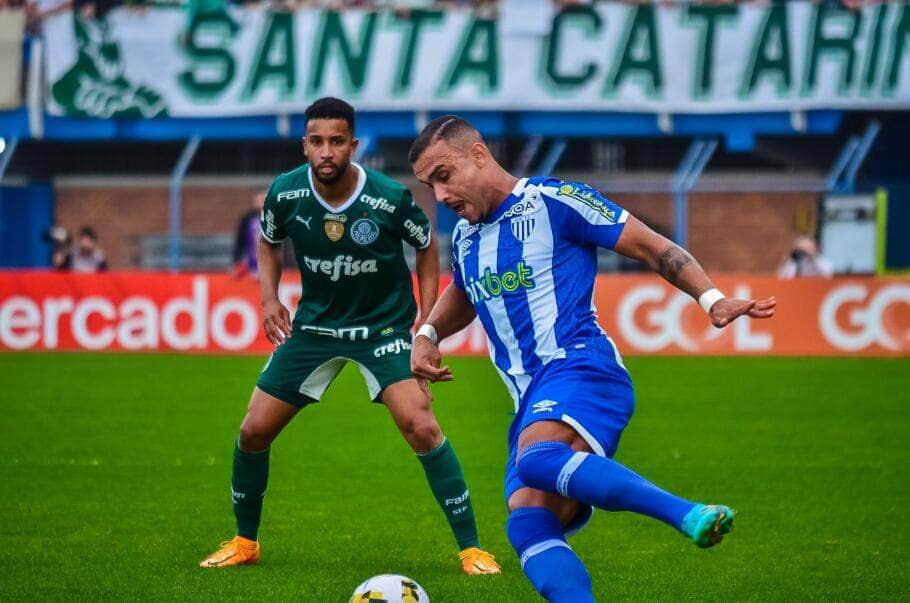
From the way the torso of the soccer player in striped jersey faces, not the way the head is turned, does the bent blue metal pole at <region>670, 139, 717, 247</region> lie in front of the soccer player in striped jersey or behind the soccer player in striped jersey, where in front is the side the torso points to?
behind

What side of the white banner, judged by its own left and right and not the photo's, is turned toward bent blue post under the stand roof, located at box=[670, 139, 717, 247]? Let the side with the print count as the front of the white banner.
left

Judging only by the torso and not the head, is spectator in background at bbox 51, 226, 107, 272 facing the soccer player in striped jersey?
yes

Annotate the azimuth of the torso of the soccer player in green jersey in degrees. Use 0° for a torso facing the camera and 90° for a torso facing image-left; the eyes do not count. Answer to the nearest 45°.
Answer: approximately 0°

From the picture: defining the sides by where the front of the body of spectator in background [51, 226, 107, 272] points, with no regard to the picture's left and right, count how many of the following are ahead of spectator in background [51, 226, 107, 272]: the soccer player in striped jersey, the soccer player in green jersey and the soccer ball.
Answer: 3

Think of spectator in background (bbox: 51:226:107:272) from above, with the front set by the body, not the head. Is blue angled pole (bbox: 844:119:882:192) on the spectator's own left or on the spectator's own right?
on the spectator's own left

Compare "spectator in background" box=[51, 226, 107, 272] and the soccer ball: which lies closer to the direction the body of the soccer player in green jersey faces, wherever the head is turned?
the soccer ball

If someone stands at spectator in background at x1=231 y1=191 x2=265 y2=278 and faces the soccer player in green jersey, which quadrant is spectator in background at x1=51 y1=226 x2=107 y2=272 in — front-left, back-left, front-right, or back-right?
back-right

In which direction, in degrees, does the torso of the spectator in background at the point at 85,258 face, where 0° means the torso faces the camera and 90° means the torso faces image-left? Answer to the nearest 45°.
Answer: approximately 0°
